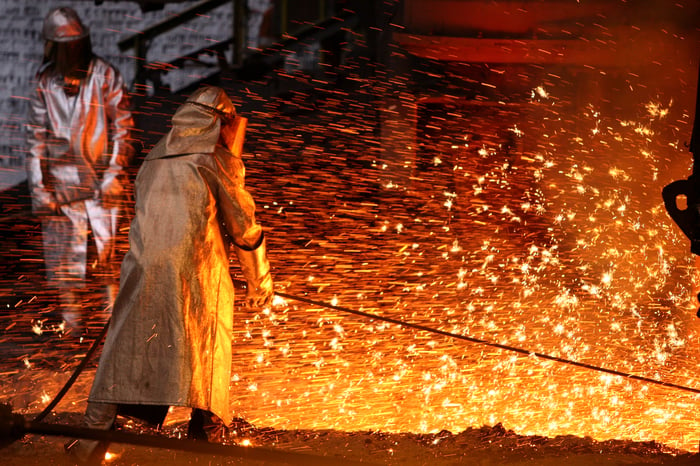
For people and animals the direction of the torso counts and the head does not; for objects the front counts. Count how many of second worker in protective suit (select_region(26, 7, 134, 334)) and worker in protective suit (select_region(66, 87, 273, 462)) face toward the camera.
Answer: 1

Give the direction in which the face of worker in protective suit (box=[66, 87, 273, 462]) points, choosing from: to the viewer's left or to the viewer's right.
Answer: to the viewer's right

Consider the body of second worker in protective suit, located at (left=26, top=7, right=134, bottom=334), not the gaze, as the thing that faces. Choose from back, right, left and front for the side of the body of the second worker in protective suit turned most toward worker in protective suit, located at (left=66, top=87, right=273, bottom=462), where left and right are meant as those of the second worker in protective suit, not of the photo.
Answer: front

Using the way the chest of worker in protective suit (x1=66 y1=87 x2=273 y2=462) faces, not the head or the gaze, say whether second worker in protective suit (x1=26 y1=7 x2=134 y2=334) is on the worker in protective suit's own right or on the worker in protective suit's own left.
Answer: on the worker in protective suit's own left

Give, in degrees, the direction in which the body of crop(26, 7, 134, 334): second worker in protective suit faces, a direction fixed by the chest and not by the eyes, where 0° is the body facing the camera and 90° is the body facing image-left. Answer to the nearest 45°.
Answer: approximately 0°

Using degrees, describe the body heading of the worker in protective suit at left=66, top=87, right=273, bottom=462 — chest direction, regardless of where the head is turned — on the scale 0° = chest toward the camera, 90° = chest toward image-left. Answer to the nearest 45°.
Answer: approximately 225°
